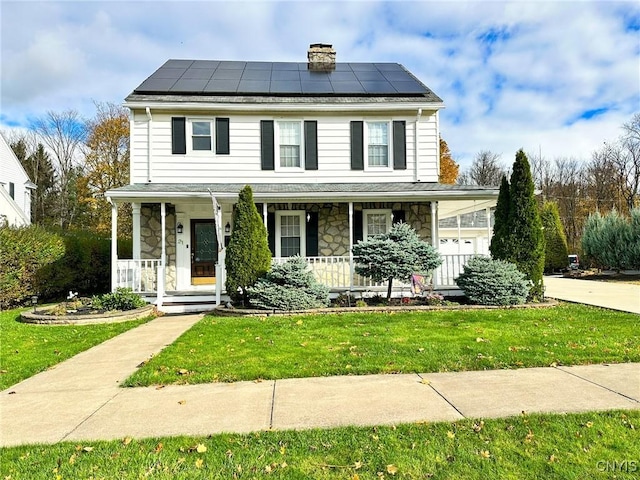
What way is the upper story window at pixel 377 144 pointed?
toward the camera

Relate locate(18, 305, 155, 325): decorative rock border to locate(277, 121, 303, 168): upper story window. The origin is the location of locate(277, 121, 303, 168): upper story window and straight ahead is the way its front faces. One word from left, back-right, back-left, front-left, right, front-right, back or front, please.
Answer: front-right

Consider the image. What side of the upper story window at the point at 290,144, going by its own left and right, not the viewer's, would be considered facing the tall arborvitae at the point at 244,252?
front

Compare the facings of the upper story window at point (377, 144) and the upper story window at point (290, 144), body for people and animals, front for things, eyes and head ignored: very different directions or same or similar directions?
same or similar directions

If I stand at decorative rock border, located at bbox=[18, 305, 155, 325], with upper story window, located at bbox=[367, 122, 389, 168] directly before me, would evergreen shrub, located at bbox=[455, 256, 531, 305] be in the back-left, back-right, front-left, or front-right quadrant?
front-right

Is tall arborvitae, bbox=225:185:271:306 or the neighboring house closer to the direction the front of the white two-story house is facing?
the tall arborvitae

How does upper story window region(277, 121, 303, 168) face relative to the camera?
toward the camera

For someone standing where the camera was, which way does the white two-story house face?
facing the viewer

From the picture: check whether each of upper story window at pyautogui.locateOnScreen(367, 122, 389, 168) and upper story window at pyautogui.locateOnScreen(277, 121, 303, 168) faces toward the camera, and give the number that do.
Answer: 2

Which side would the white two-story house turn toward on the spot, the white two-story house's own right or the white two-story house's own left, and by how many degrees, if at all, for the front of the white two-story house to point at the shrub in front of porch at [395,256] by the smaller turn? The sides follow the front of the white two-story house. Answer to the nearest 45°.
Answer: approximately 45° to the white two-story house's own left

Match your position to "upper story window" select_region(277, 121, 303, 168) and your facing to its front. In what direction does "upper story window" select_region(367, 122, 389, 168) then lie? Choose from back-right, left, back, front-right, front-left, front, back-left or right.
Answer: left

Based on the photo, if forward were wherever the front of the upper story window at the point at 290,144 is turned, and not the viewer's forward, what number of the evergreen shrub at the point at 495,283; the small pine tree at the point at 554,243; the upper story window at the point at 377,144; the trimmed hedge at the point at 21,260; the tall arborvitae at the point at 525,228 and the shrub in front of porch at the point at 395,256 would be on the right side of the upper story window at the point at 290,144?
1

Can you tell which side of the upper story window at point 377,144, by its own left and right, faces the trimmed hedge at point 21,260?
right

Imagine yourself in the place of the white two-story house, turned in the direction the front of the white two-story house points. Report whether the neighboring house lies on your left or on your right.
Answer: on your right

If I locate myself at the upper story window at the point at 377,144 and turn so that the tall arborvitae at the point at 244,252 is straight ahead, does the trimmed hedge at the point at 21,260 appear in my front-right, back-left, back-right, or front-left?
front-right

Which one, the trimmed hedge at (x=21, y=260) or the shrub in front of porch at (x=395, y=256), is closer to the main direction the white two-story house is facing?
the shrub in front of porch
